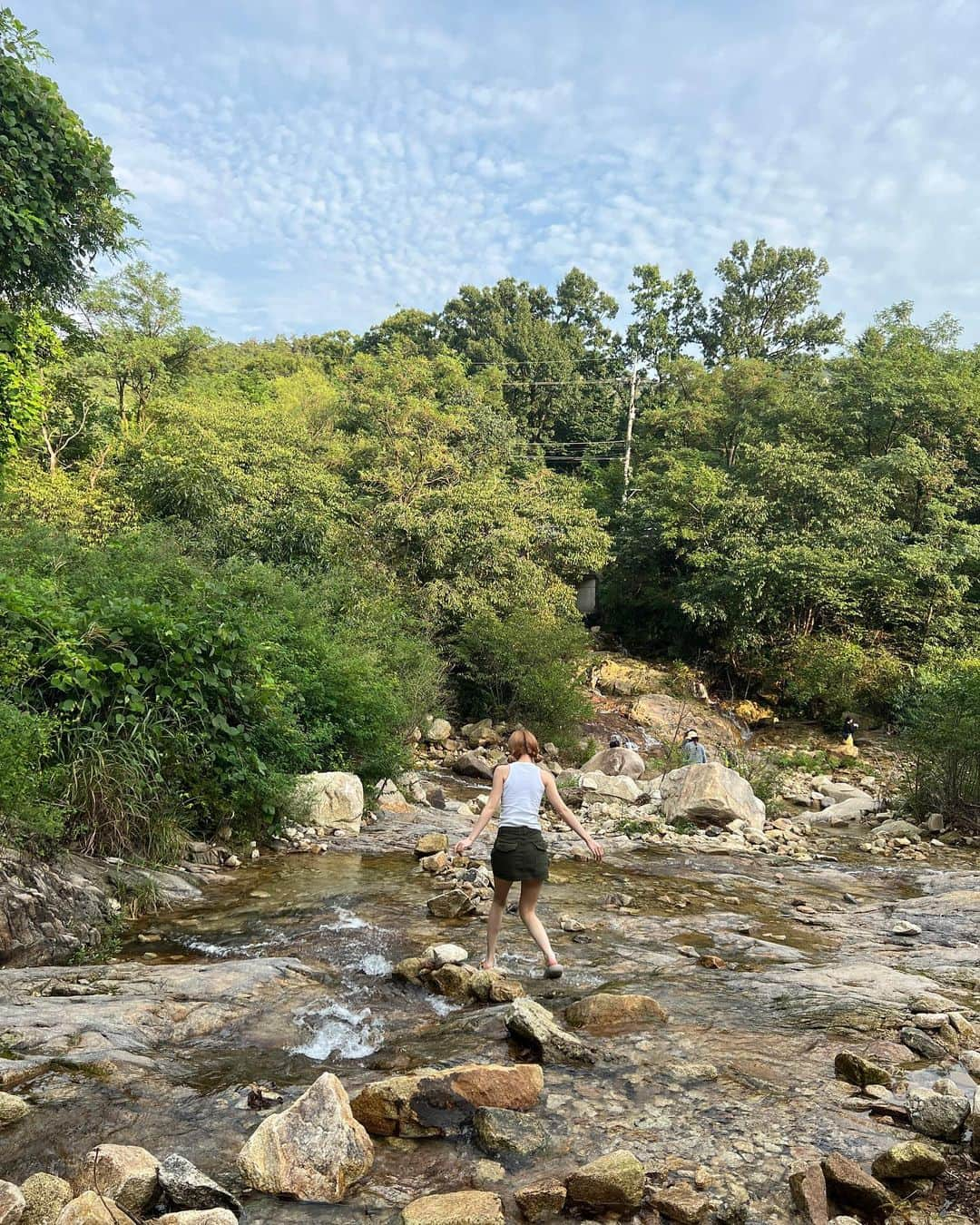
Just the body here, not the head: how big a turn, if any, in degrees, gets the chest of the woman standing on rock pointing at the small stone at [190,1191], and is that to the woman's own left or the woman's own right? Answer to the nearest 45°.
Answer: approximately 180°

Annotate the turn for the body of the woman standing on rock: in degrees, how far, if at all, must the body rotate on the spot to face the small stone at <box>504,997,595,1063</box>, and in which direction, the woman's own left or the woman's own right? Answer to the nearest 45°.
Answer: approximately 180°

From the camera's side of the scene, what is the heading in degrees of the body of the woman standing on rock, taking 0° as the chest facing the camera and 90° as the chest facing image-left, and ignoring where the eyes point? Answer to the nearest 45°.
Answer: approximately 180°

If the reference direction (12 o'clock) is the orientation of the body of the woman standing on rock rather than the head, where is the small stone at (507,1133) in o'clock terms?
The small stone is roughly at 6 o'clock from the woman standing on rock.

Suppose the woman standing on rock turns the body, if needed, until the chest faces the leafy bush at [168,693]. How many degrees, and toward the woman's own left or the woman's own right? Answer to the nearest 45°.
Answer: approximately 45° to the woman's own left

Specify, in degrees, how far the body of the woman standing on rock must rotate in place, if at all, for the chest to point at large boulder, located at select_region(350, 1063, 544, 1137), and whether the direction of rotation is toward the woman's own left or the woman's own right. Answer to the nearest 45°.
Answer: approximately 180°

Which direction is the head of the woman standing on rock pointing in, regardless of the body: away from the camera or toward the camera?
away from the camera

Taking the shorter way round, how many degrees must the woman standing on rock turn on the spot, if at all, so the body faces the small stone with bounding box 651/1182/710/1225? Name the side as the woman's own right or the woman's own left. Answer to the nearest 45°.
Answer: approximately 180°

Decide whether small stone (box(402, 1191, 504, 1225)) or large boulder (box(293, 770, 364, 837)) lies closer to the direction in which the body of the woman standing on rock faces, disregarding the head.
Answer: the large boulder

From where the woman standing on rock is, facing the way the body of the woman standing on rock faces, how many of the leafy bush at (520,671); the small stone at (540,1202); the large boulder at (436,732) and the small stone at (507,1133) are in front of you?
2
